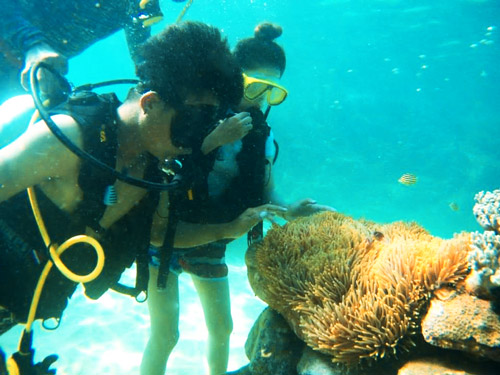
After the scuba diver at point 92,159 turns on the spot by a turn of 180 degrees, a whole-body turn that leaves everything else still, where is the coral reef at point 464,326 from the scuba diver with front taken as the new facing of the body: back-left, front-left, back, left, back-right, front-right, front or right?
back-left

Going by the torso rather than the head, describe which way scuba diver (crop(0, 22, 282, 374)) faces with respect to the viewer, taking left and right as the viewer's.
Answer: facing to the right of the viewer

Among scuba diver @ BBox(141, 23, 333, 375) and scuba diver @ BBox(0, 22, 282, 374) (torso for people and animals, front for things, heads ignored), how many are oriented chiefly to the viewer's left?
0

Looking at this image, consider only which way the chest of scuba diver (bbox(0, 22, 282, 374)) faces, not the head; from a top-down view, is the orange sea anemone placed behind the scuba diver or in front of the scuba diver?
in front

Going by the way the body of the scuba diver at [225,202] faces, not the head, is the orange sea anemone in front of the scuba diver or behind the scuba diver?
in front
